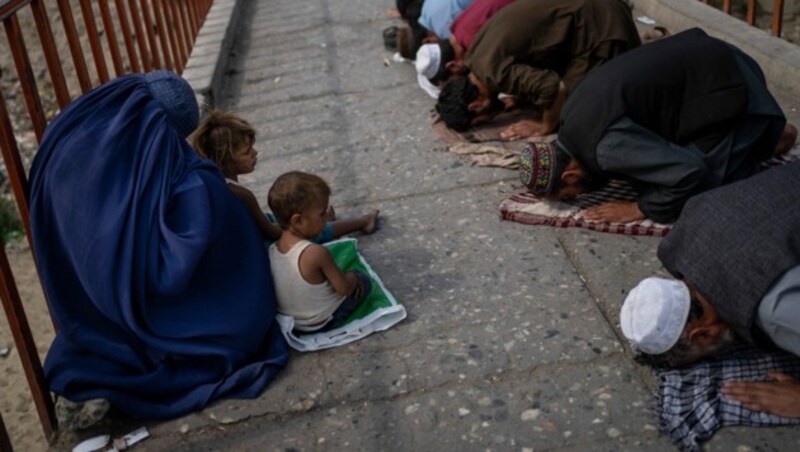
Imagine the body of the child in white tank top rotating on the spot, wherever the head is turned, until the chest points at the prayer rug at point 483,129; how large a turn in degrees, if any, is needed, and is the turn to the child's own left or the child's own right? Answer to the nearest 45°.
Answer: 0° — they already face it

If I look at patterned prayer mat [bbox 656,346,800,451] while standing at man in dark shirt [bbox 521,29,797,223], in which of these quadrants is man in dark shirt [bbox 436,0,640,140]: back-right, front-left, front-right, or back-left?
back-right

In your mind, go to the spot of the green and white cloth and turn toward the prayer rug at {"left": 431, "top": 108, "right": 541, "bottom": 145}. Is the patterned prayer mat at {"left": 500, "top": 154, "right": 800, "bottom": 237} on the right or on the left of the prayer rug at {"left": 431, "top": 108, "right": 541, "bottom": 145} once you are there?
right

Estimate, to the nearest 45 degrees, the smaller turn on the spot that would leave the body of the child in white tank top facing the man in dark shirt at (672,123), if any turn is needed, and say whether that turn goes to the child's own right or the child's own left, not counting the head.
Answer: approximately 45° to the child's own right

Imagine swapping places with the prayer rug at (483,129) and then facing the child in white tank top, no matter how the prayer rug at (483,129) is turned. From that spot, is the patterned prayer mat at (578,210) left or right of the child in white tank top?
left

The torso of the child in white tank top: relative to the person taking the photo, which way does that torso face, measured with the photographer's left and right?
facing away from the viewer and to the right of the viewer

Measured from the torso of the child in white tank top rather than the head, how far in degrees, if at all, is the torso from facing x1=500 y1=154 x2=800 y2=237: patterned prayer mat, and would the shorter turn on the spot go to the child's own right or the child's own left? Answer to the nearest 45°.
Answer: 0° — they already face it

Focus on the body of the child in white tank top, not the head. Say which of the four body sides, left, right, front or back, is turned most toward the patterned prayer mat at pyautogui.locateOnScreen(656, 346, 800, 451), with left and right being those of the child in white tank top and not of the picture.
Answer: right

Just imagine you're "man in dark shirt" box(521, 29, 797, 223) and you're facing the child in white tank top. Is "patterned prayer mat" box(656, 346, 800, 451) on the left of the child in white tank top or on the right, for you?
left
